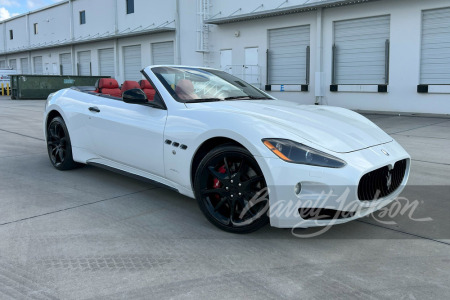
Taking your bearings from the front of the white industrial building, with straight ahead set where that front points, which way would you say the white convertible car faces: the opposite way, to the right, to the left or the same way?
to the left

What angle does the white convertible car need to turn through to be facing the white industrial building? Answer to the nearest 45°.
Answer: approximately 135° to its left

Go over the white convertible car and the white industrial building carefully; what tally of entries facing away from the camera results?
0

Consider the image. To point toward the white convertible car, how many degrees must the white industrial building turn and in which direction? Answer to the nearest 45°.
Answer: approximately 45° to its left

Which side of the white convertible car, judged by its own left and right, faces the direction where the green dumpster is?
back

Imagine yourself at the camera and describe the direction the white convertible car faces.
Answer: facing the viewer and to the right of the viewer
